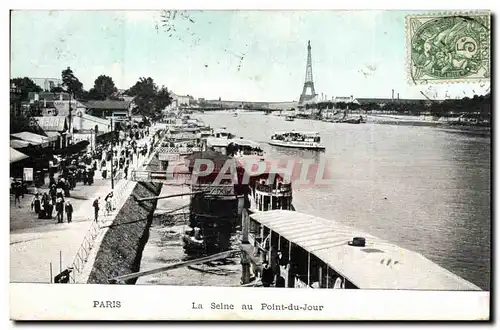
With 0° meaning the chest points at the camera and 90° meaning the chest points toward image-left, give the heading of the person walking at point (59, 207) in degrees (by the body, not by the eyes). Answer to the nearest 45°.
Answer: approximately 0°

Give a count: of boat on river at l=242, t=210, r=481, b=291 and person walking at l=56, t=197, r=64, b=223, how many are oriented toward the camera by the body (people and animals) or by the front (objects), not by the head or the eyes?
1
